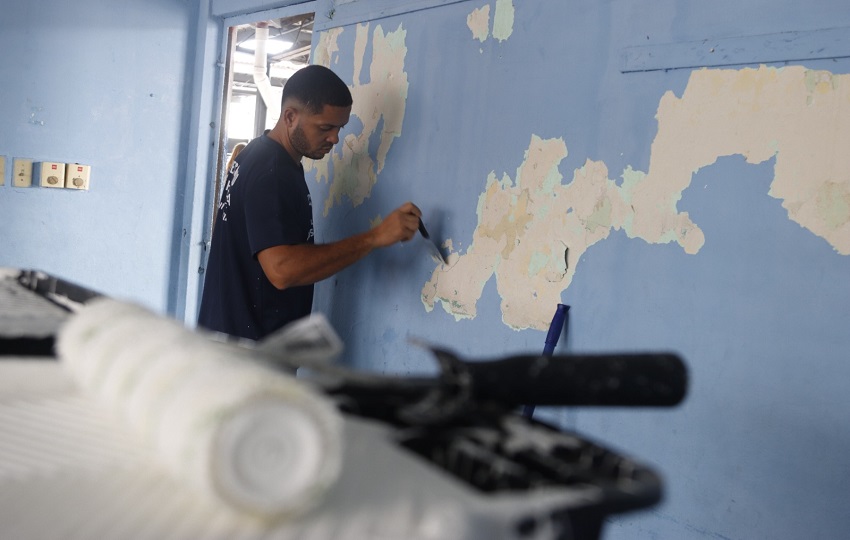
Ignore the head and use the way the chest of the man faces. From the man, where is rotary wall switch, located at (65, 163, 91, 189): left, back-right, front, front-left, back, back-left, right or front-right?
back-left

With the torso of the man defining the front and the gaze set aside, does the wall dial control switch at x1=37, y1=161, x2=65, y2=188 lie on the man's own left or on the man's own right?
on the man's own left

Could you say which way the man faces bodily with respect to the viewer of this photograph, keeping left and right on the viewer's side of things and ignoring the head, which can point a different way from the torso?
facing to the right of the viewer

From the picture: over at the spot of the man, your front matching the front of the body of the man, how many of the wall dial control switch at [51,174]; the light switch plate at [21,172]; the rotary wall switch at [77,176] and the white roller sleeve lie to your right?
1

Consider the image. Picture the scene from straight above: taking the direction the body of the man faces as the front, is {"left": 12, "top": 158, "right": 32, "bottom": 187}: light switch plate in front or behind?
behind

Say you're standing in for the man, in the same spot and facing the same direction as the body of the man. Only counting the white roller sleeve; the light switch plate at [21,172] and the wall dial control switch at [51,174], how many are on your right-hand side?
1

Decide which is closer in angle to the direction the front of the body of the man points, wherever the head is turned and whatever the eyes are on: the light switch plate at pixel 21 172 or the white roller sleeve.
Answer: the white roller sleeve

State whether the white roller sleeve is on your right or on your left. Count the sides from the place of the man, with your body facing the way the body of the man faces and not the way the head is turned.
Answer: on your right
